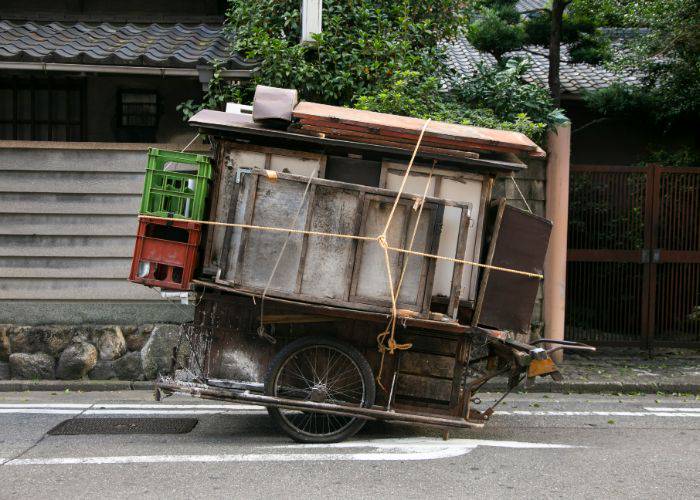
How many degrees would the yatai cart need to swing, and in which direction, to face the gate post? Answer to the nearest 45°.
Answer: approximately 45° to its left

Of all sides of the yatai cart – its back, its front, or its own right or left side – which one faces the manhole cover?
back

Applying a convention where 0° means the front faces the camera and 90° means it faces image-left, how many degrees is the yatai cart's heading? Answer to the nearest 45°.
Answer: approximately 270°
